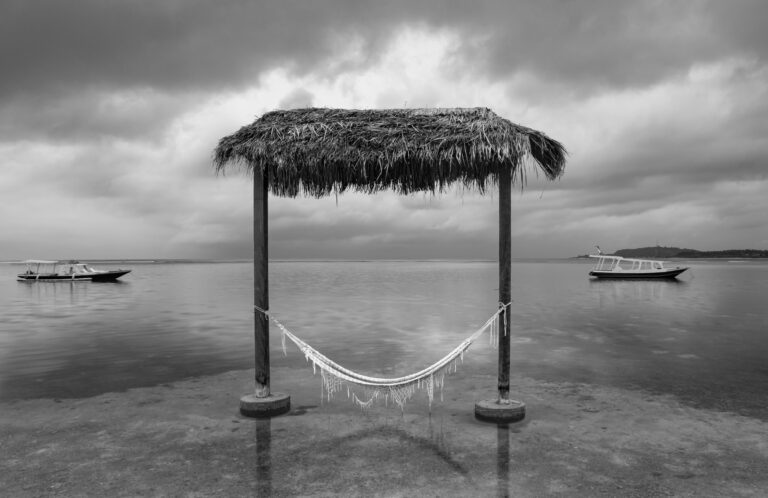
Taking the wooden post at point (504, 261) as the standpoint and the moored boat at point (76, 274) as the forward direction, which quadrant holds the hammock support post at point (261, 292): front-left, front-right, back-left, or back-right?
front-left

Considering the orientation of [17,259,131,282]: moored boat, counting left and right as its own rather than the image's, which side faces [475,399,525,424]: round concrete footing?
right

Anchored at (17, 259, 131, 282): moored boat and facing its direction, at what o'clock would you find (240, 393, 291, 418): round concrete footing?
The round concrete footing is roughly at 3 o'clock from the moored boat.

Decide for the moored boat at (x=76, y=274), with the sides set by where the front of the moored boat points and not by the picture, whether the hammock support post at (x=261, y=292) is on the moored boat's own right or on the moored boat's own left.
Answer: on the moored boat's own right

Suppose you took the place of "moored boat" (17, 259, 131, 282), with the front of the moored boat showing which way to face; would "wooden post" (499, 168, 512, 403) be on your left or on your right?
on your right

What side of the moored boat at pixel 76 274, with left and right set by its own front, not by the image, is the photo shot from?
right

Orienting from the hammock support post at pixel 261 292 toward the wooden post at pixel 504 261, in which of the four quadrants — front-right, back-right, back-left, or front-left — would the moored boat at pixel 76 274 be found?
back-left
